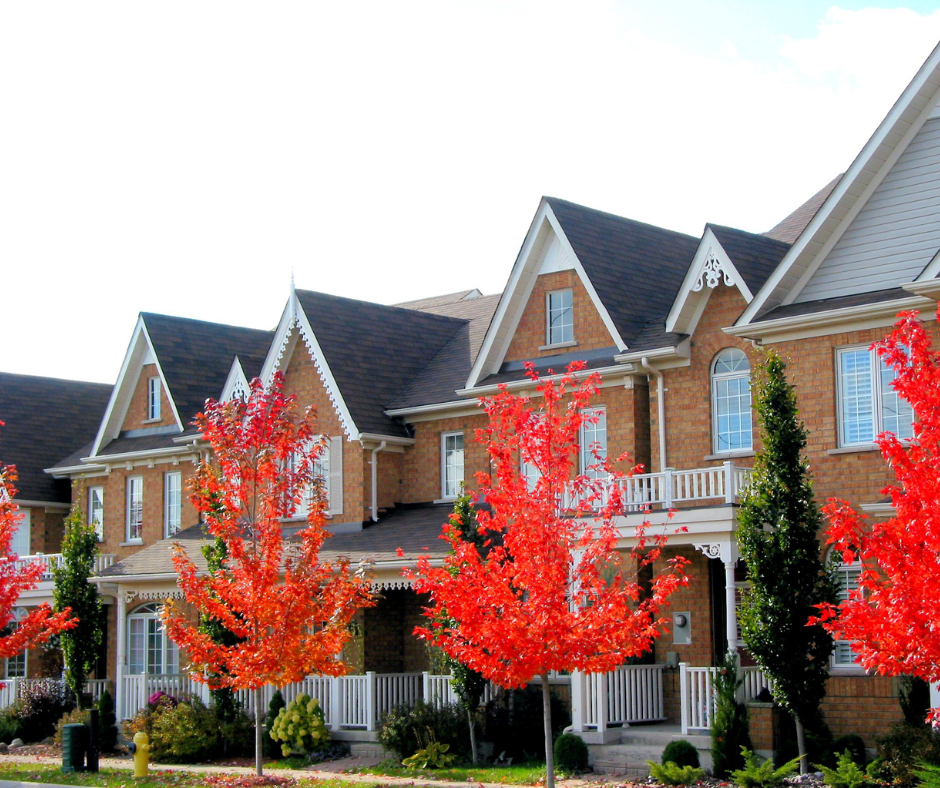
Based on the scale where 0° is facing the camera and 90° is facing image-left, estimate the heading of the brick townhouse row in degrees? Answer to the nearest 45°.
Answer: approximately 45°

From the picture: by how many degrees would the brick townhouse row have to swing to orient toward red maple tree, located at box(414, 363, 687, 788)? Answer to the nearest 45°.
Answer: approximately 45° to its left

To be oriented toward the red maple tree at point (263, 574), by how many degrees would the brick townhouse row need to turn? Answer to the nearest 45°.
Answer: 0° — it already faces it
